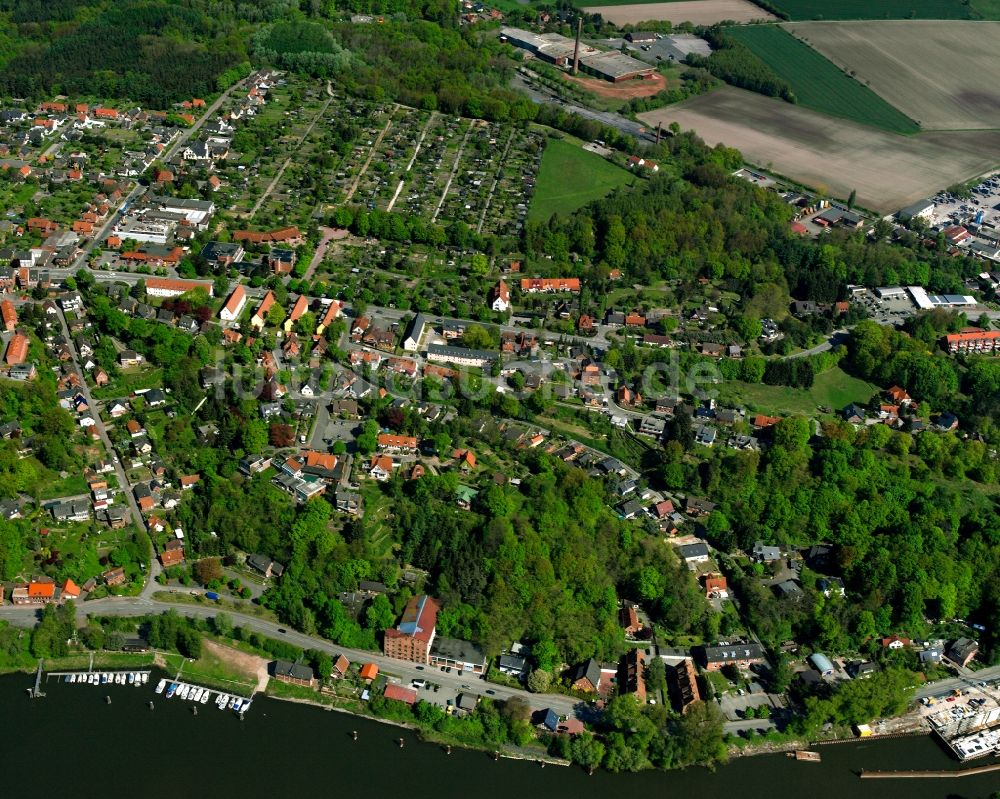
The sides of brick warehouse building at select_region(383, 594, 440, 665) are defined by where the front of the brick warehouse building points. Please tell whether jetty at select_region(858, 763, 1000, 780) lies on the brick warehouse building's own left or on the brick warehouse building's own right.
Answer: on the brick warehouse building's own left

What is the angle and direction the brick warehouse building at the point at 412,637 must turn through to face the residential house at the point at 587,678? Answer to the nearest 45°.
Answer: approximately 90° to its left

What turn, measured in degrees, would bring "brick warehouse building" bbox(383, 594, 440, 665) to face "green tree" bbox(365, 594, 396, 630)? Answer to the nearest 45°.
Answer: approximately 135° to its right

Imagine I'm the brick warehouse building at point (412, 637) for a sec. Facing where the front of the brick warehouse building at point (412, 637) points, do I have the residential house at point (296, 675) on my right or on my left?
on my right

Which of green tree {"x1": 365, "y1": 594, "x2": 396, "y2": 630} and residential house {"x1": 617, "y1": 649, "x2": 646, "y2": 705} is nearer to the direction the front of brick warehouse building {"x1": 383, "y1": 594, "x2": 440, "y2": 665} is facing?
the residential house

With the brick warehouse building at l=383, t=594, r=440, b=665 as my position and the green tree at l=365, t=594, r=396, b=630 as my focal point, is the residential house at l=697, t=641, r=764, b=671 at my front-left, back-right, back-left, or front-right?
back-right

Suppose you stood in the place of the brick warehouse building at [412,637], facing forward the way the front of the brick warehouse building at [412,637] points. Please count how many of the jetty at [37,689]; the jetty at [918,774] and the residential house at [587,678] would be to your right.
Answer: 1

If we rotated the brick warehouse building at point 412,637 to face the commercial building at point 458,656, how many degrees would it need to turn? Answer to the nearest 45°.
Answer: approximately 90° to its left

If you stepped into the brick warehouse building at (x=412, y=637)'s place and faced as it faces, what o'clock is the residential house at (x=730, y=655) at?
the residential house at (x=730, y=655) is roughly at 9 o'clock from the brick warehouse building at (x=412, y=637).

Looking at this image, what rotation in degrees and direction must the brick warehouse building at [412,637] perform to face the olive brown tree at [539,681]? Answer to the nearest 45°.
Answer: approximately 90° to its left

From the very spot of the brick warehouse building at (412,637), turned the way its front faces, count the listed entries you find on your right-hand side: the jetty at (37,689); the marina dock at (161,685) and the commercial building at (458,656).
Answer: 2

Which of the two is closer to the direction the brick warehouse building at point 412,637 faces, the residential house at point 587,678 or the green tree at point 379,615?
the residential house

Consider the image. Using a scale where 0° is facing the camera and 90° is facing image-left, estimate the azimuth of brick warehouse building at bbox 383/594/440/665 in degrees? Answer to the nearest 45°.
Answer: approximately 0°

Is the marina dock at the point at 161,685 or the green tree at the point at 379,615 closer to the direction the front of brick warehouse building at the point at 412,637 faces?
the marina dock

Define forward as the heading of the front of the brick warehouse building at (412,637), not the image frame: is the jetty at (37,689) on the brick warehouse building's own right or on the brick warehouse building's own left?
on the brick warehouse building's own right

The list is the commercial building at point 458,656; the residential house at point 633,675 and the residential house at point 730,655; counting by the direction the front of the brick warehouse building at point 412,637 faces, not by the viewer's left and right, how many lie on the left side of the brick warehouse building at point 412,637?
3

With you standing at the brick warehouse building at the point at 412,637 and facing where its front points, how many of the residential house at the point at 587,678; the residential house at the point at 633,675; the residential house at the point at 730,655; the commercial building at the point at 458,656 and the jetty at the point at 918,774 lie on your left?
5

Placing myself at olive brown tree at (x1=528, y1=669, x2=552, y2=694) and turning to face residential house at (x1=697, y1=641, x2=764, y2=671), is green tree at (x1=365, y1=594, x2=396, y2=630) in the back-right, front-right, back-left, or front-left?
back-left
